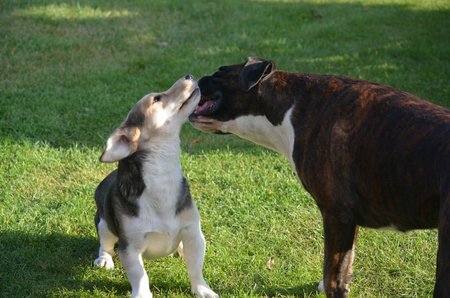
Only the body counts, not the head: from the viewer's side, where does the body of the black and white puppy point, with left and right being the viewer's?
facing the viewer and to the right of the viewer
